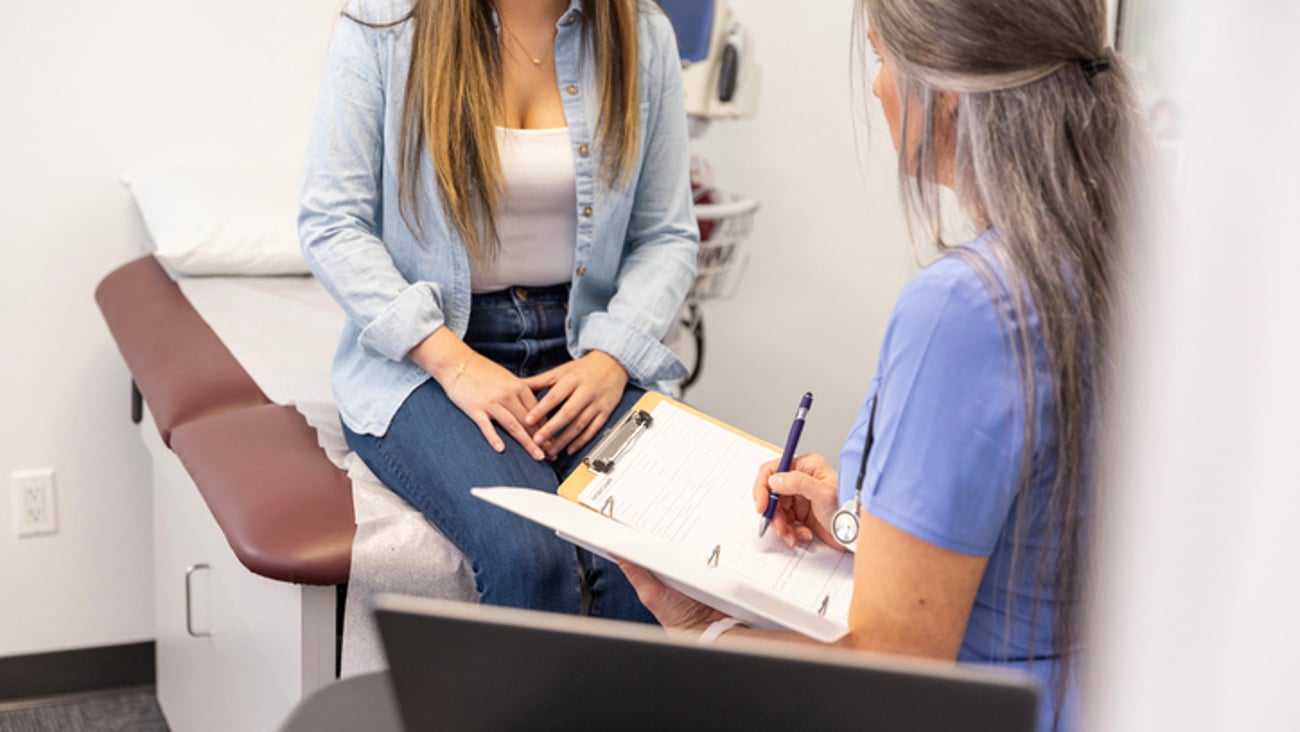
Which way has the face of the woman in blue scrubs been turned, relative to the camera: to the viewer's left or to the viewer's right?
to the viewer's left

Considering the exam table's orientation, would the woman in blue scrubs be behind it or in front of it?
in front

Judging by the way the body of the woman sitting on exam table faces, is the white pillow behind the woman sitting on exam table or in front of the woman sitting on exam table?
behind

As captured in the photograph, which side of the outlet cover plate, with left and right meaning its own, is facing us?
front

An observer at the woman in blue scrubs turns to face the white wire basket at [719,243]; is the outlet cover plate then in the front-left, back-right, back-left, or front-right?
front-left

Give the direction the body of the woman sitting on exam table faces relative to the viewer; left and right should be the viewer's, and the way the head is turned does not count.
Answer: facing the viewer and to the right of the viewer

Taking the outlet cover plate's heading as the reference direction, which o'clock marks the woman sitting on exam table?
The woman sitting on exam table is roughly at 11 o'clock from the outlet cover plate.

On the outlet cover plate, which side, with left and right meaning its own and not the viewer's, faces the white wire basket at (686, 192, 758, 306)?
left

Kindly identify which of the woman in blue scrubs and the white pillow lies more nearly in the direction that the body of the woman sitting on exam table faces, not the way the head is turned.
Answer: the woman in blue scrubs

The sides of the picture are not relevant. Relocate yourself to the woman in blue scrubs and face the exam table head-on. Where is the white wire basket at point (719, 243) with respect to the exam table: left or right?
right

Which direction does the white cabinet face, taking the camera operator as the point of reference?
facing the viewer and to the left of the viewer

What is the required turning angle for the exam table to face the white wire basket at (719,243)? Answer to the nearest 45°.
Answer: approximately 90° to its left

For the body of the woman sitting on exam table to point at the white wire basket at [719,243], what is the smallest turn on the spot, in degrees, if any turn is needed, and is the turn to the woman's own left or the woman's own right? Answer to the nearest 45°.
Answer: approximately 90° to the woman's own left

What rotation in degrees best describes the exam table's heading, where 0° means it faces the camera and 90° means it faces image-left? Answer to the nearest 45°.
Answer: approximately 315°
